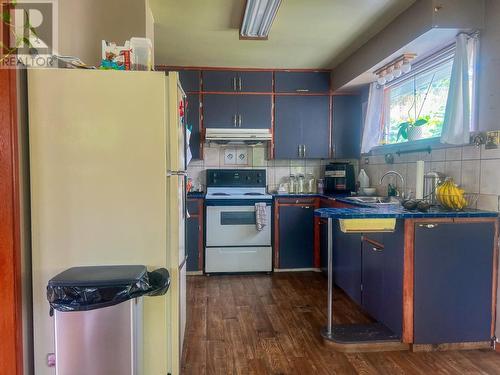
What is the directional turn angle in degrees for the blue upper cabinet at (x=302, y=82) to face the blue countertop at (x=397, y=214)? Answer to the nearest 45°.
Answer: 0° — it already faces it

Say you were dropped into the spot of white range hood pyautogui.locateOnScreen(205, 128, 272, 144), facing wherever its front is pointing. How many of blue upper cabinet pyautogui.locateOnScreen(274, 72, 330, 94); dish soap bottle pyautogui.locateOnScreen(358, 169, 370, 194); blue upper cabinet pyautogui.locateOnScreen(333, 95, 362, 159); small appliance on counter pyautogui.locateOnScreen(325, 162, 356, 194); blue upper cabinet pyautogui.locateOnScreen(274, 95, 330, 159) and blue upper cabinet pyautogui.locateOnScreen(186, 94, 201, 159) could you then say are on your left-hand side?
5

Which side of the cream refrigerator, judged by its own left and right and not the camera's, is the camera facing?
right

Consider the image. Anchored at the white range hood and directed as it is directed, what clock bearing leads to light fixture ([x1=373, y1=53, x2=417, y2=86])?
The light fixture is roughly at 10 o'clock from the white range hood.

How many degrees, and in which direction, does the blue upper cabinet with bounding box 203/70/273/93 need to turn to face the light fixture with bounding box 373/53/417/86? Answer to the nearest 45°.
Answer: approximately 45° to its left

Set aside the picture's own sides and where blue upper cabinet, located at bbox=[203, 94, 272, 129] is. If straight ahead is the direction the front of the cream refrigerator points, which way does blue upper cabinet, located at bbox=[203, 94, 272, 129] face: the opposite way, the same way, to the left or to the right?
to the right

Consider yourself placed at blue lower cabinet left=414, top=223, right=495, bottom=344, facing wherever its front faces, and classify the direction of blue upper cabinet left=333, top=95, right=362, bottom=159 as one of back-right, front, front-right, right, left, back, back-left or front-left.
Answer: back-right

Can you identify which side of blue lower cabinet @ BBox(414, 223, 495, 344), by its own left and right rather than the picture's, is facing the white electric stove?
right

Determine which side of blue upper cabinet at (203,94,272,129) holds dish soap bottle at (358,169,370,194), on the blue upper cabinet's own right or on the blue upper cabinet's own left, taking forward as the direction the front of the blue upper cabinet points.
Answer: on the blue upper cabinet's own left

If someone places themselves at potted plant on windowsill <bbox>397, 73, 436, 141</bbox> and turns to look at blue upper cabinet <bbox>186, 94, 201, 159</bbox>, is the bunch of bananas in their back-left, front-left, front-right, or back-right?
back-left
